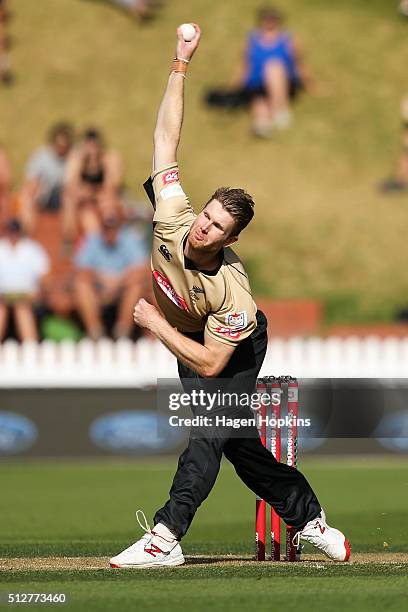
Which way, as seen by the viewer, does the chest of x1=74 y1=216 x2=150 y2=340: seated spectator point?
toward the camera

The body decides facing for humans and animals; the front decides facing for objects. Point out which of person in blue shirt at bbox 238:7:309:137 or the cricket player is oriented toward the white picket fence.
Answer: the person in blue shirt

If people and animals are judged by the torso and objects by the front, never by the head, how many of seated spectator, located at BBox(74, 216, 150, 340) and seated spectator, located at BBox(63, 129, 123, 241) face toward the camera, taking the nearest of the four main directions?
2

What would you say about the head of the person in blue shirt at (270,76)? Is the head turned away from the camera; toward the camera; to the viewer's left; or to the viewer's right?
toward the camera

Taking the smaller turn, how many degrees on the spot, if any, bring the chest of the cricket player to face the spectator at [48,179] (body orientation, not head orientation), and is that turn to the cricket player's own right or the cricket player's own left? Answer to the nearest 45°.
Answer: approximately 135° to the cricket player's own right

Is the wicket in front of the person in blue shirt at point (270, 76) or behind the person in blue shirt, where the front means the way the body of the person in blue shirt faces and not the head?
in front

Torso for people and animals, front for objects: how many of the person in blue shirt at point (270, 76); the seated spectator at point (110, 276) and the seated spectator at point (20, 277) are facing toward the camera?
3

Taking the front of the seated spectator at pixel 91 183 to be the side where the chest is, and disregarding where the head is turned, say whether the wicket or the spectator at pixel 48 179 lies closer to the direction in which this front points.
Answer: the wicket

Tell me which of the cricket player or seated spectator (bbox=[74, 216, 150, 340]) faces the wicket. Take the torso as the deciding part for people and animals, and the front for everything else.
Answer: the seated spectator

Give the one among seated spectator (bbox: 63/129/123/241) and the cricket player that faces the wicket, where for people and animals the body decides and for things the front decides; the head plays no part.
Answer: the seated spectator

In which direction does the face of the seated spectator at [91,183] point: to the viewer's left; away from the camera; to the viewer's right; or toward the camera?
toward the camera

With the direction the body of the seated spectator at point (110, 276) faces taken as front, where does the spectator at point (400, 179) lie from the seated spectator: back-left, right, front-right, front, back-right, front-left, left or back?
back-left

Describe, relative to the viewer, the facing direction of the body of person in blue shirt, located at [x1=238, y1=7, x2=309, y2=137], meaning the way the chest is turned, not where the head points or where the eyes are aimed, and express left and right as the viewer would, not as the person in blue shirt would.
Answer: facing the viewer
